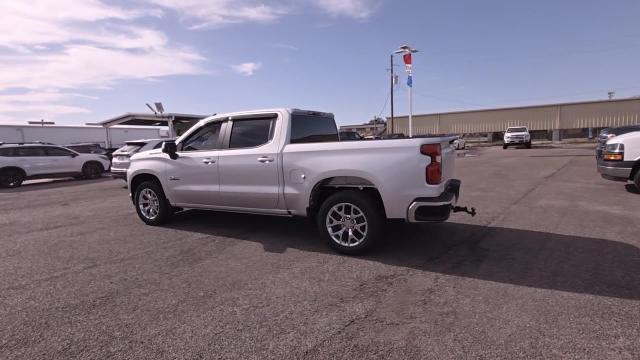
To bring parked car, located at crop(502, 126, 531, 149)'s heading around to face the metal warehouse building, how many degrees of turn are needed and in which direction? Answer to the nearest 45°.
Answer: approximately 180°

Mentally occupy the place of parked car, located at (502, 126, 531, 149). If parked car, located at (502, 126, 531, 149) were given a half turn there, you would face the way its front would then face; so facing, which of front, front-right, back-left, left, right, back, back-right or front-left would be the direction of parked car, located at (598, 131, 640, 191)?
back

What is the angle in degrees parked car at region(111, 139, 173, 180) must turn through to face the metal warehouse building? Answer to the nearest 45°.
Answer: approximately 45° to its right

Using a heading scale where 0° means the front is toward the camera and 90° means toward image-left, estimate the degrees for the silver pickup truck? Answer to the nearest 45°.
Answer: approximately 135°

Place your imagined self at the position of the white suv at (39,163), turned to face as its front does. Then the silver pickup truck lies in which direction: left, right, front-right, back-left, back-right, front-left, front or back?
right

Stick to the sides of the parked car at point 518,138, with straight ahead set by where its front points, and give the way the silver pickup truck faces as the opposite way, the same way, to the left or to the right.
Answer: to the right

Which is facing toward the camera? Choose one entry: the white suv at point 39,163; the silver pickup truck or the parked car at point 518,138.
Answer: the parked car

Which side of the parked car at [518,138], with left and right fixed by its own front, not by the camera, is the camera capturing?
front

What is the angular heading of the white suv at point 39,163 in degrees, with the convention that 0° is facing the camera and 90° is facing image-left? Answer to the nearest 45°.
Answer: approximately 270°

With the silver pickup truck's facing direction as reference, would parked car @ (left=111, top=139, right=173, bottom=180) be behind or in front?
in front

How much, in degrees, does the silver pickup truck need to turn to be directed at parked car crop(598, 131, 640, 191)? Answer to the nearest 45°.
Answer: approximately 90° to its right

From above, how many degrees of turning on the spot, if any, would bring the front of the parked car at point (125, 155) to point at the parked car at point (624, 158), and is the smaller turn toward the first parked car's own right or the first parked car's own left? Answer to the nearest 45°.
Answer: approximately 90° to the first parked car's own right

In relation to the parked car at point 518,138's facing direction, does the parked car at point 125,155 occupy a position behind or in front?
in front

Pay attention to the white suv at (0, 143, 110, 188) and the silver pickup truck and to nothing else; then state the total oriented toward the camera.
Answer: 0
